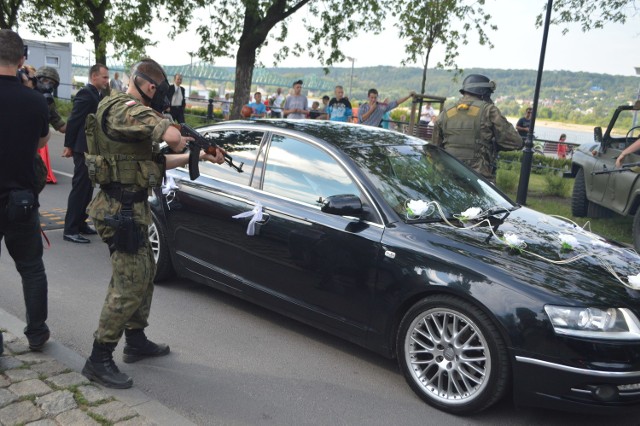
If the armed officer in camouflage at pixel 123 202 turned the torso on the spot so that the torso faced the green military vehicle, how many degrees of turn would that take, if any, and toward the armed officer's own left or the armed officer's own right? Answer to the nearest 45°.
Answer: approximately 45° to the armed officer's own left

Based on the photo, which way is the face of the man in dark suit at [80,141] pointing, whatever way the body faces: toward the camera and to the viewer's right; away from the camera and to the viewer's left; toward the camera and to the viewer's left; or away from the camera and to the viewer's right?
toward the camera and to the viewer's right

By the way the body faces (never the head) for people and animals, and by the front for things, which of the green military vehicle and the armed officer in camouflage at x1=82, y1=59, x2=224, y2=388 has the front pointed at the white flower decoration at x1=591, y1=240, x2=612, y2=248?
the armed officer in camouflage

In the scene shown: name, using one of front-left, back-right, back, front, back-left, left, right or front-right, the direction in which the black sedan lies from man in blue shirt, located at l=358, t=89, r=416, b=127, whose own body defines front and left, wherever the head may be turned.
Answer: front

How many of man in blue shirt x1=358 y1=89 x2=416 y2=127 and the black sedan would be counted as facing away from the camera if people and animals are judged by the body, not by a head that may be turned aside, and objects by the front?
0

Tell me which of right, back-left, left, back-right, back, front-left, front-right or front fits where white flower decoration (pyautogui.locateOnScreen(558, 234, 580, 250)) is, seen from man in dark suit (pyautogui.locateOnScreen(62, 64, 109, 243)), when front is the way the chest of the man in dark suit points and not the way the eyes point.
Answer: front-right

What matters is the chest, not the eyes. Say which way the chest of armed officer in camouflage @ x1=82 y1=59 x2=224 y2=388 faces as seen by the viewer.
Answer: to the viewer's right

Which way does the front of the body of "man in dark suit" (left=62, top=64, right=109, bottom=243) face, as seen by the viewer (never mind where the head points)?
to the viewer's right

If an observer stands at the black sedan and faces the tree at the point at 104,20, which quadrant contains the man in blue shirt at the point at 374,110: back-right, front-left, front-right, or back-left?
front-right

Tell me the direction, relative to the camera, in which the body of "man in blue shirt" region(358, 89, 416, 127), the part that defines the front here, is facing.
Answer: toward the camera

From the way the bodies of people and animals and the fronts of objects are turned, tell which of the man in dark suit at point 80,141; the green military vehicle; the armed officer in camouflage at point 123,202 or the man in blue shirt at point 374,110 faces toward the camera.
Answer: the man in blue shirt
